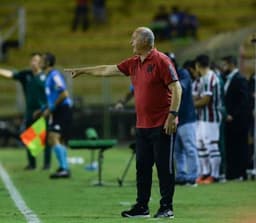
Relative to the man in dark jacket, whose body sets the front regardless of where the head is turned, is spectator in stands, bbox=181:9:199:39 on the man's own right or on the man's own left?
on the man's own right

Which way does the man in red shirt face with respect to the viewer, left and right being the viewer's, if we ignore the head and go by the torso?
facing the viewer and to the left of the viewer

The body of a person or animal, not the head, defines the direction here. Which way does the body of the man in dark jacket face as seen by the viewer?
to the viewer's left

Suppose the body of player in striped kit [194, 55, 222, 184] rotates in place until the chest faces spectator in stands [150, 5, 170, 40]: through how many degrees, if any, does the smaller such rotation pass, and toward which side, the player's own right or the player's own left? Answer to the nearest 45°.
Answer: approximately 90° to the player's own right

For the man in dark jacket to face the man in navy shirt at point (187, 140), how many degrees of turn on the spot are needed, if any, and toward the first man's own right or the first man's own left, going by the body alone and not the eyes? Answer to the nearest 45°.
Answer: approximately 45° to the first man's own left

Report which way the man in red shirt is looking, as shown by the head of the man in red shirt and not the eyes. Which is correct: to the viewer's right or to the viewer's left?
to the viewer's left

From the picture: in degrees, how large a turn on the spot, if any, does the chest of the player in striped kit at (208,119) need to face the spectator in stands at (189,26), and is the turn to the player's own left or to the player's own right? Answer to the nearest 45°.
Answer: approximately 90° to the player's own right

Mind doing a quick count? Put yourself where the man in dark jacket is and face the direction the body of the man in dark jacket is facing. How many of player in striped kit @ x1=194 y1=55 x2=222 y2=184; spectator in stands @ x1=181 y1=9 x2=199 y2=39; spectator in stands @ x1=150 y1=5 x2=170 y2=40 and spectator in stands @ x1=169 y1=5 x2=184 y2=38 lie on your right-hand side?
3

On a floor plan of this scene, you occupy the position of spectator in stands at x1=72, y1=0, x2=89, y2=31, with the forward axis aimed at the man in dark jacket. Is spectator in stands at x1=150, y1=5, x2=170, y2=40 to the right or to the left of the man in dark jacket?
left

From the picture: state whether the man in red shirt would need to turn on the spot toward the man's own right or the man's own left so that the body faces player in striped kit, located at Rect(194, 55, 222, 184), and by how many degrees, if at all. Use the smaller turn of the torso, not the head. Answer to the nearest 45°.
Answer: approximately 135° to the man's own right
